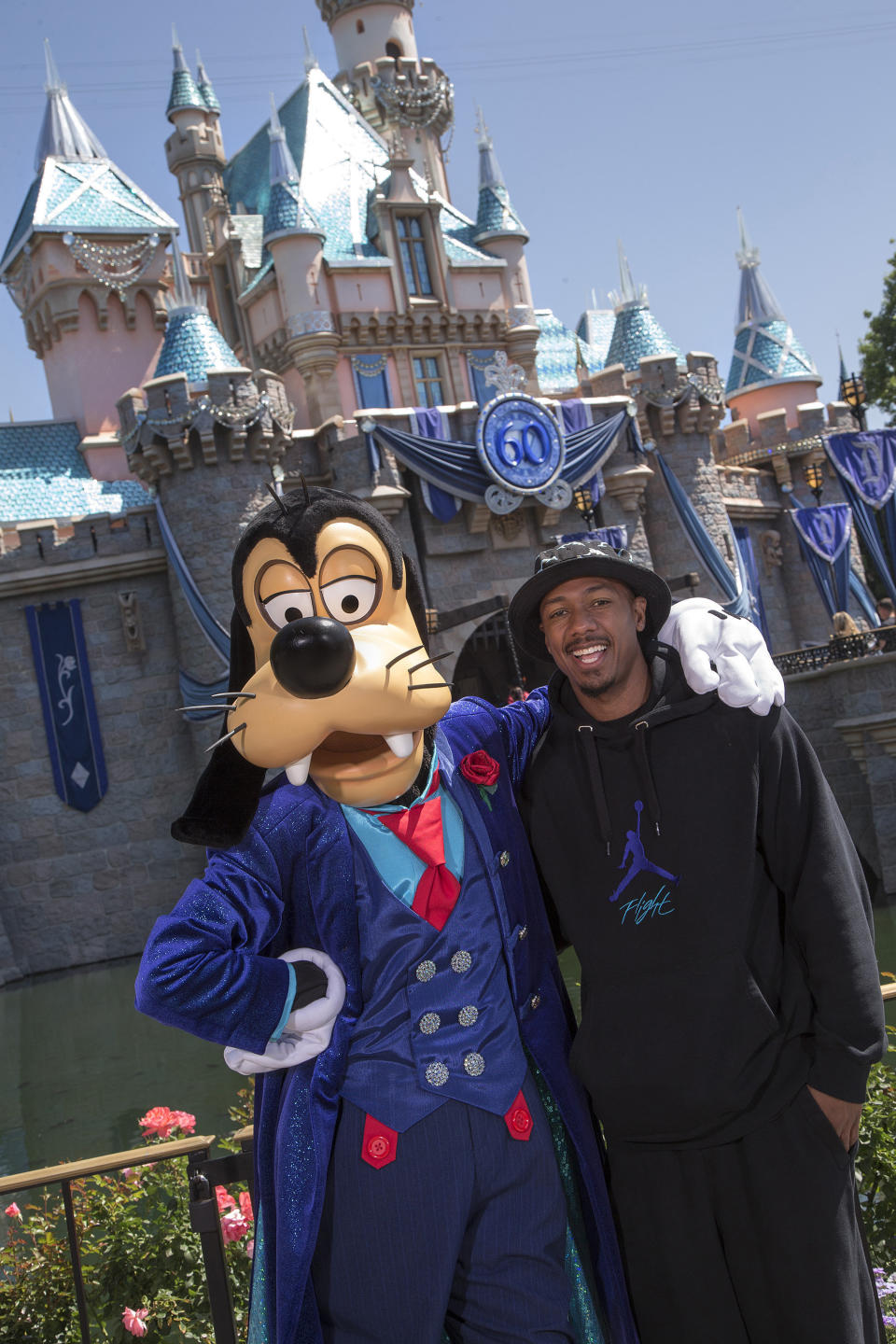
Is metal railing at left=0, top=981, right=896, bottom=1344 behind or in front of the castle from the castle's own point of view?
in front

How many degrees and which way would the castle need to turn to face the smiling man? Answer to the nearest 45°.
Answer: approximately 45° to its right

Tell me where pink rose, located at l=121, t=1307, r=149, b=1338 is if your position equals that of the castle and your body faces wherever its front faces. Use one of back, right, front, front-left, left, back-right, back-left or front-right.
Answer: front-right

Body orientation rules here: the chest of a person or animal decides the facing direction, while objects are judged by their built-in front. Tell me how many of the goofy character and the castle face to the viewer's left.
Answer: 0

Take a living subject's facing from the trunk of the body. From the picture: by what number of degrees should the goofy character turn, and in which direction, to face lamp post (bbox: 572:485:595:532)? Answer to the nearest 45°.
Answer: approximately 180°

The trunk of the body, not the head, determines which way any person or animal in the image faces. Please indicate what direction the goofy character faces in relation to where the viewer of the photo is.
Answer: facing the viewer

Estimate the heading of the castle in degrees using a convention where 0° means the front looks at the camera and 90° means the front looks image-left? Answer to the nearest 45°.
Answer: approximately 315°

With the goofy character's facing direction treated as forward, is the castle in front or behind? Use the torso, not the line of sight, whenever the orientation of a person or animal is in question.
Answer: behind
